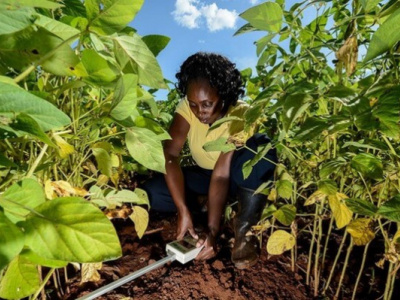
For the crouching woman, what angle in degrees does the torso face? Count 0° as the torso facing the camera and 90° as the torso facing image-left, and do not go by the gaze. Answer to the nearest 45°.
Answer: approximately 0°

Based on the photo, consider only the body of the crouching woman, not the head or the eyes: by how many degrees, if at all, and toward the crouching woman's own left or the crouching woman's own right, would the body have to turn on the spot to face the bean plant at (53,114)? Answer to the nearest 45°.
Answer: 0° — they already face it
